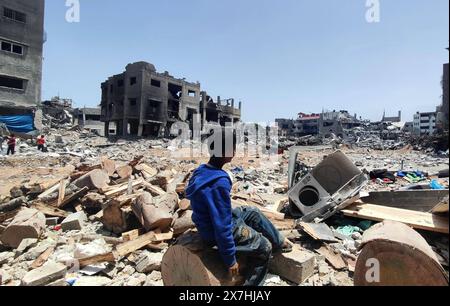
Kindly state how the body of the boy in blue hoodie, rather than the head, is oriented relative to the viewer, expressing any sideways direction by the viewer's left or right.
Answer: facing away from the viewer and to the right of the viewer

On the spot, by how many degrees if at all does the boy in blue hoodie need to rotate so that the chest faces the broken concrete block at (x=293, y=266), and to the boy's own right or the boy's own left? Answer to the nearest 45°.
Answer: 0° — they already face it

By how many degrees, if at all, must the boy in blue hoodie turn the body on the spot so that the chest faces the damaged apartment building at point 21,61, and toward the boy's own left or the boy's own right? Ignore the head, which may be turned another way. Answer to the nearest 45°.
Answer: approximately 90° to the boy's own left
